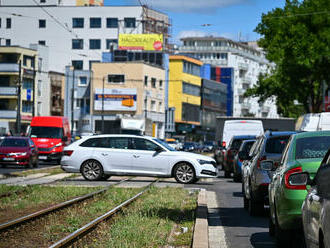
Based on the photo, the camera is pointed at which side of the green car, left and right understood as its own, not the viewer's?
back

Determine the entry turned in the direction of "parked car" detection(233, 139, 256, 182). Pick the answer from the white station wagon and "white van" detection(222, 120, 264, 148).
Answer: the white station wagon

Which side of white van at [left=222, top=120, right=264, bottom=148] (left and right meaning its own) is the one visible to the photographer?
back

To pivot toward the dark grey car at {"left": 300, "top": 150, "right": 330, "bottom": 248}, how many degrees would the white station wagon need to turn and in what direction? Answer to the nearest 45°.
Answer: approximately 90° to its right

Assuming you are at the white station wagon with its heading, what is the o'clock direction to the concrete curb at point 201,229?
The concrete curb is roughly at 3 o'clock from the white station wagon.

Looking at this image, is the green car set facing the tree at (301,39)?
yes

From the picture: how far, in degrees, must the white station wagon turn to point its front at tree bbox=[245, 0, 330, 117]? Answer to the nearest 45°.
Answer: approximately 45° to its left

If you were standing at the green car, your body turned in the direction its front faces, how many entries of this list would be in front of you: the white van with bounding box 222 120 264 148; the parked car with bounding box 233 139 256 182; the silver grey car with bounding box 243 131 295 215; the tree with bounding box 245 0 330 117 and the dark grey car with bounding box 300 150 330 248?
4

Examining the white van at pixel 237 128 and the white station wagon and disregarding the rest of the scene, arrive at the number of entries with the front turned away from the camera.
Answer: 1

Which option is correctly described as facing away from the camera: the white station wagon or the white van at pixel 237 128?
the white van

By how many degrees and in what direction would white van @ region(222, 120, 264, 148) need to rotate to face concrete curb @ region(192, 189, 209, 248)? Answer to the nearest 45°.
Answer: approximately 180°

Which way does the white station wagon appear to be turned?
to the viewer's right

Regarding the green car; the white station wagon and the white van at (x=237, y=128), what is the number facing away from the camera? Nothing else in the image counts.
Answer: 2

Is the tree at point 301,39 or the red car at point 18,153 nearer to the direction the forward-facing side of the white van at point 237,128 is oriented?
the tree

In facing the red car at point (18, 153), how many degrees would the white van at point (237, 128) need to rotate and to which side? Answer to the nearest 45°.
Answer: approximately 90° to its left

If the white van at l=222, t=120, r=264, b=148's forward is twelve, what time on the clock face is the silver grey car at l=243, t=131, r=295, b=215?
The silver grey car is roughly at 6 o'clock from the white van.

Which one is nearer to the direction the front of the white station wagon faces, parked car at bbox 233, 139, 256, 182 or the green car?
the parked car
